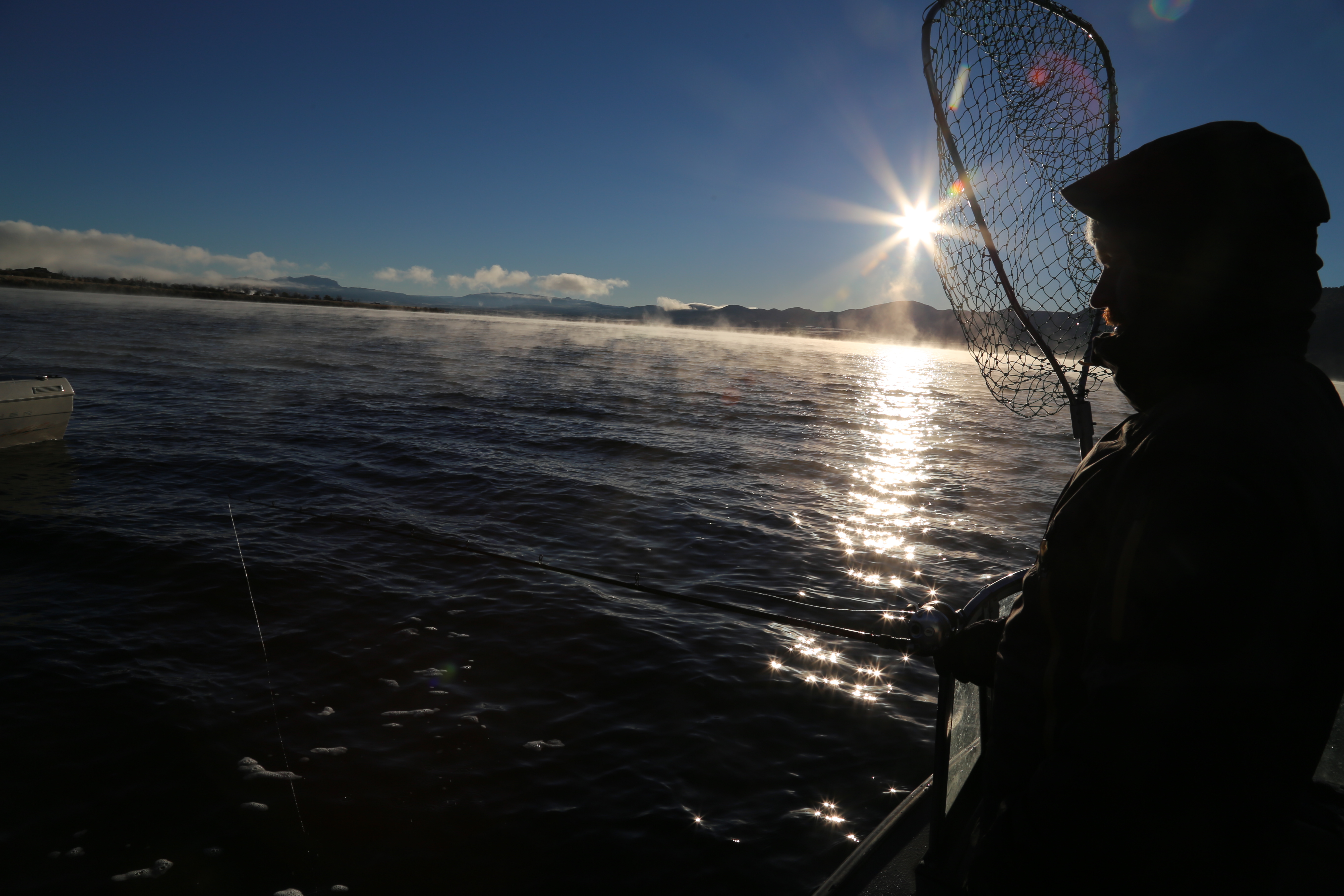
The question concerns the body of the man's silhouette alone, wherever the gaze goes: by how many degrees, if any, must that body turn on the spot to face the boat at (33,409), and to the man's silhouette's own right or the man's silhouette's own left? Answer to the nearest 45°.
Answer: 0° — they already face it

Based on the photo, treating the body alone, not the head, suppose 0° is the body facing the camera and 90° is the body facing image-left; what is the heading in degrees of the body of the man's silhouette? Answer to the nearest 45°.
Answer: approximately 90°
